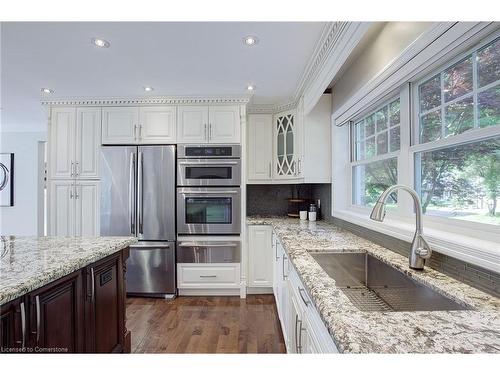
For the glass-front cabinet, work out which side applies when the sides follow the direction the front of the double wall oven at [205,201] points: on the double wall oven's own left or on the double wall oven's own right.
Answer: on the double wall oven's own left

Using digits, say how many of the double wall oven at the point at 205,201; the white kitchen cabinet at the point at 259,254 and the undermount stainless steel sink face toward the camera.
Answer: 2

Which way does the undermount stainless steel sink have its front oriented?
to the viewer's left

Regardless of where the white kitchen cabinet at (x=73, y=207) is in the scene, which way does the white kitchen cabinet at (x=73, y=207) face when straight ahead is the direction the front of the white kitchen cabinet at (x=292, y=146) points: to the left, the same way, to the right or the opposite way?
to the left

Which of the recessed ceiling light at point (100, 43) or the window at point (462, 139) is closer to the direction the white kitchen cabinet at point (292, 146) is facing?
the recessed ceiling light

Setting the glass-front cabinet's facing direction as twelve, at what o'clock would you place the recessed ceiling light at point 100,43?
The recessed ceiling light is roughly at 12 o'clock from the glass-front cabinet.

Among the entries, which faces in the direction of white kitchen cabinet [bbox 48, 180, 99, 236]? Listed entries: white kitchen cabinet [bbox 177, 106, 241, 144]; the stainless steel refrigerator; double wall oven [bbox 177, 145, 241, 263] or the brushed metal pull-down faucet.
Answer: the brushed metal pull-down faucet

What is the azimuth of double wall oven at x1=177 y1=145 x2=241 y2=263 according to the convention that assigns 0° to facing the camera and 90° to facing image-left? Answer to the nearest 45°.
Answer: approximately 0°

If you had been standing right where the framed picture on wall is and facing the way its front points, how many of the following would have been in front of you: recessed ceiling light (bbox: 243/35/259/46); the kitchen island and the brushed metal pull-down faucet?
3
